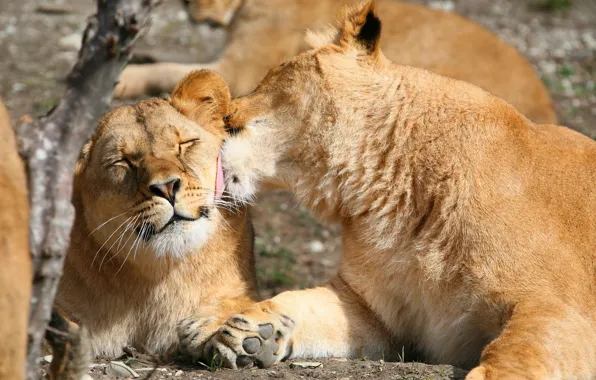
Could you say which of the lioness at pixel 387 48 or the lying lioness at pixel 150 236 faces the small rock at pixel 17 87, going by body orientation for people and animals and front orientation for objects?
the lioness

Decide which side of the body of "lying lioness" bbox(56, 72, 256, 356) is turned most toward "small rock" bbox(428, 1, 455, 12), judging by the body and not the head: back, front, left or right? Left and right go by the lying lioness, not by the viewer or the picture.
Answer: back

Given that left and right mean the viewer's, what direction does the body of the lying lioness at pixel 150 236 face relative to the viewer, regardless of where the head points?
facing the viewer

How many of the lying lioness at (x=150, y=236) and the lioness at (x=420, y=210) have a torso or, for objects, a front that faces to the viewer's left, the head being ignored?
1

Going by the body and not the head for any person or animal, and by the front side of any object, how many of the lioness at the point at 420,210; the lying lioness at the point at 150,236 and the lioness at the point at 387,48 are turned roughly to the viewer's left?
2

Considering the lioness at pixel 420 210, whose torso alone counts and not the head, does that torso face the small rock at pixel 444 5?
no

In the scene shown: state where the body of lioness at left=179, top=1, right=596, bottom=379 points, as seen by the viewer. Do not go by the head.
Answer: to the viewer's left

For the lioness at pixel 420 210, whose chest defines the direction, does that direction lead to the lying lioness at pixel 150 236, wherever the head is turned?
yes

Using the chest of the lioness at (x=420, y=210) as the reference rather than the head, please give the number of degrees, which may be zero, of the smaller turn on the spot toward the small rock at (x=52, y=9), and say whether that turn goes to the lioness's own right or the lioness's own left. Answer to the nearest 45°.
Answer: approximately 45° to the lioness's own right

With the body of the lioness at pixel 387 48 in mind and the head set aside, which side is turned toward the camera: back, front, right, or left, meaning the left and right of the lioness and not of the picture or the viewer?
left
